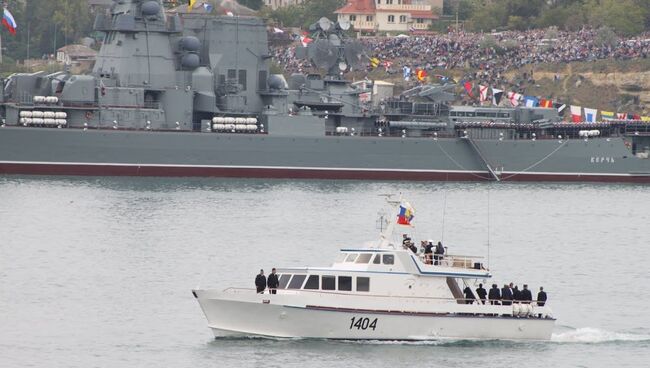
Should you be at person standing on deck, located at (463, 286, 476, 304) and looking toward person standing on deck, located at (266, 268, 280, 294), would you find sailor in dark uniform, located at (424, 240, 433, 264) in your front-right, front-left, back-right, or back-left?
front-right

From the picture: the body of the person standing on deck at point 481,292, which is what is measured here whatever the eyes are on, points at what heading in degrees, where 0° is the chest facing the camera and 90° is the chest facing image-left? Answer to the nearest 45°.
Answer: approximately 180°

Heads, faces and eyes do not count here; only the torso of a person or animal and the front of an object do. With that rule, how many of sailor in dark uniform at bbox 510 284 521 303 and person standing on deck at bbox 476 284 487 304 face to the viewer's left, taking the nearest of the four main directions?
0

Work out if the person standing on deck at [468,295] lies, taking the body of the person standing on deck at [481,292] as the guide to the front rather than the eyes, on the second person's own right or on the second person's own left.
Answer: on the second person's own left

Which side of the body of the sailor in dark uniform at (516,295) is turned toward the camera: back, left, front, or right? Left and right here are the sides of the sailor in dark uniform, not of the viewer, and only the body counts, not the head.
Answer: back

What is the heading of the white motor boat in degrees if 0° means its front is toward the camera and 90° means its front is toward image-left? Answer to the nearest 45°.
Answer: approximately 90°

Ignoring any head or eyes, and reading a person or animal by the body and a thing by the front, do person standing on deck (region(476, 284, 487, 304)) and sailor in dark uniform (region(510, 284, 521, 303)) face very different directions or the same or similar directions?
same or similar directions

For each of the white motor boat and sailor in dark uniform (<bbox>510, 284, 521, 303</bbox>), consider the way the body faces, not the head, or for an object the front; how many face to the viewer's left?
1

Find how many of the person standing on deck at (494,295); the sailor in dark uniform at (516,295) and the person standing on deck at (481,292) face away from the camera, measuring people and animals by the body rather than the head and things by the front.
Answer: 3

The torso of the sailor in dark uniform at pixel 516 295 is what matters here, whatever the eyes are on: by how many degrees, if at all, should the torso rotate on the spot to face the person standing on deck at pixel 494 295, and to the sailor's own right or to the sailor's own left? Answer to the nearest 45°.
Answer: approximately 90° to the sailor's own left

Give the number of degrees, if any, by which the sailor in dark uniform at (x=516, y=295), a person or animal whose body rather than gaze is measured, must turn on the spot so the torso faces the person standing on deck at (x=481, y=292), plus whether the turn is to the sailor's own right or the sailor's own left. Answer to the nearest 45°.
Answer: approximately 90° to the sailor's own left

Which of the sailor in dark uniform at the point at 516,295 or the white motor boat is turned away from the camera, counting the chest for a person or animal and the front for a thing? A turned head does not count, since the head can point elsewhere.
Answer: the sailor in dark uniform

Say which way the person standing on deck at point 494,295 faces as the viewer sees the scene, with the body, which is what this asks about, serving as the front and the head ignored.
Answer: away from the camera
